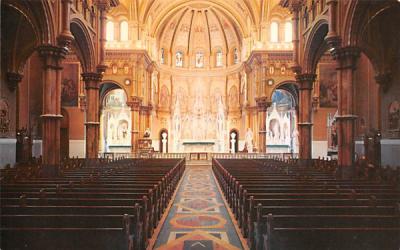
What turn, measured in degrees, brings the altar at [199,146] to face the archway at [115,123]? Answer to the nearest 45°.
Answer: approximately 90° to its right

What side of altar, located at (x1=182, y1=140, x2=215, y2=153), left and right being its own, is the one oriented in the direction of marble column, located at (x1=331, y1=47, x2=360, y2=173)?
front

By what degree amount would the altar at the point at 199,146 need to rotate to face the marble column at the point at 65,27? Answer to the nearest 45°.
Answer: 0° — it already faces it

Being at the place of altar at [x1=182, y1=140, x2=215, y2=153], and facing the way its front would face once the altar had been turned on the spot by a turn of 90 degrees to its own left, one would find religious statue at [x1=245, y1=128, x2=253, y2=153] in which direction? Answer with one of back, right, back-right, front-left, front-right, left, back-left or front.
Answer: front-right

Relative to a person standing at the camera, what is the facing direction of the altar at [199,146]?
facing the viewer

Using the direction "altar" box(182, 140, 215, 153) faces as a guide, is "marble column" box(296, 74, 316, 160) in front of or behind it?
in front

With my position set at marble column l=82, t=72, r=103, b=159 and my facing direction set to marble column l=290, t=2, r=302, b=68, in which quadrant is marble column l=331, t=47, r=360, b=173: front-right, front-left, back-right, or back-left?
front-right
